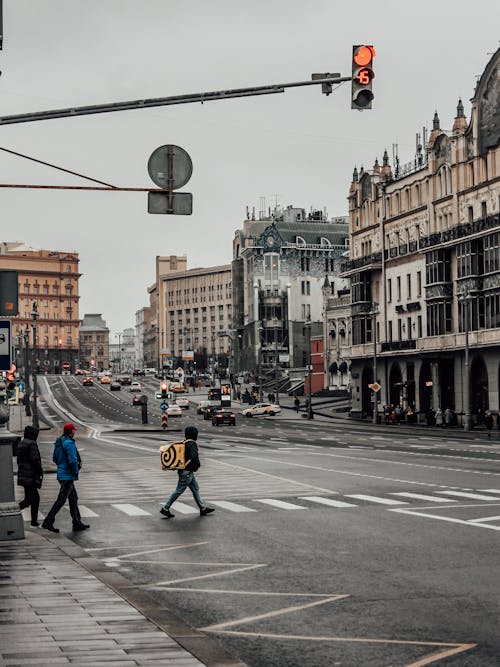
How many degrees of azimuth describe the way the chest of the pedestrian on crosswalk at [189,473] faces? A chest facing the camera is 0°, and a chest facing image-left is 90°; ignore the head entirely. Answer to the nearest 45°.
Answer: approximately 270°

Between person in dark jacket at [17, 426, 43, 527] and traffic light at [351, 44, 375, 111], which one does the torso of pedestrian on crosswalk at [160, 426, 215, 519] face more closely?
the traffic light

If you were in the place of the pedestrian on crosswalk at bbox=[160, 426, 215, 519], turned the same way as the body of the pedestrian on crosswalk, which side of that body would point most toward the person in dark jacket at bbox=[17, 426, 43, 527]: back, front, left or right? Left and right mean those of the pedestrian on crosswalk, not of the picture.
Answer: back

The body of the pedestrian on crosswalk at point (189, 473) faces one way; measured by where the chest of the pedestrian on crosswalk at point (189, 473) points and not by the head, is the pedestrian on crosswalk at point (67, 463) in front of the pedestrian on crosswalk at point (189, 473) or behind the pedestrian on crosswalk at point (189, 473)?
behind
